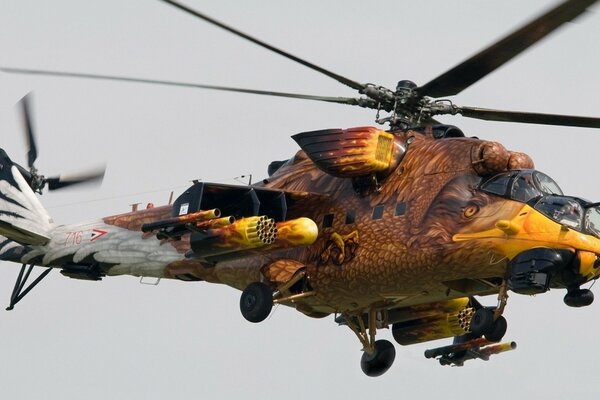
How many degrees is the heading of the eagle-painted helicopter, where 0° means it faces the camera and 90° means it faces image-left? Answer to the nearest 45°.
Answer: approximately 315°
